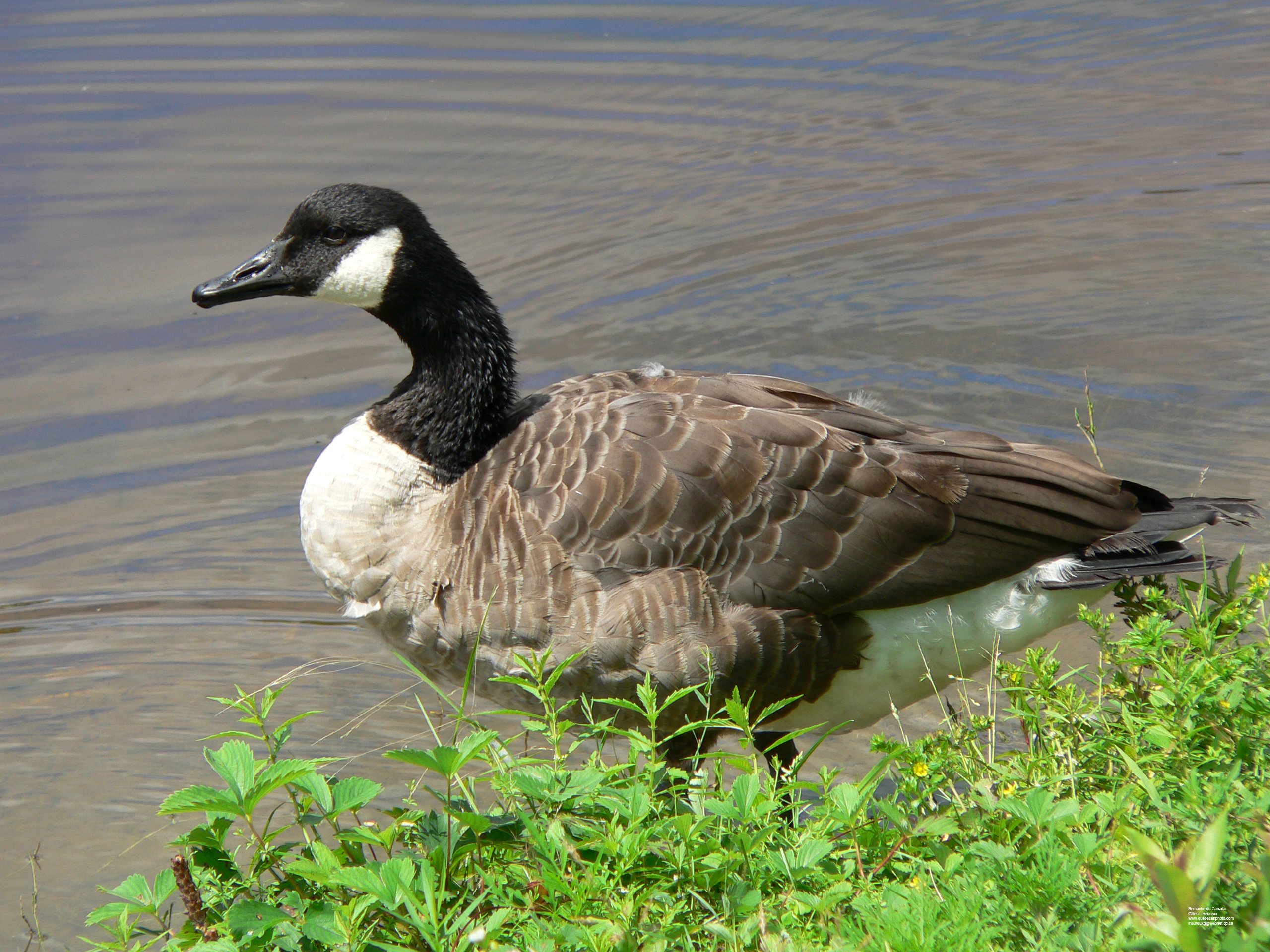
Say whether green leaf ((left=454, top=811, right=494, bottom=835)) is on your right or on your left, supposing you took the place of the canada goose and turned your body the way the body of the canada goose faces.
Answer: on your left

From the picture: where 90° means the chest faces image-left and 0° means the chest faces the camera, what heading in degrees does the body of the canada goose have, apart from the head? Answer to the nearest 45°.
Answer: approximately 90°

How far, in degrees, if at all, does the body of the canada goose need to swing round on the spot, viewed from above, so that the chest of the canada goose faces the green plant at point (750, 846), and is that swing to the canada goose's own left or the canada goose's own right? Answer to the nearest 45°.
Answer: approximately 90° to the canada goose's own left
